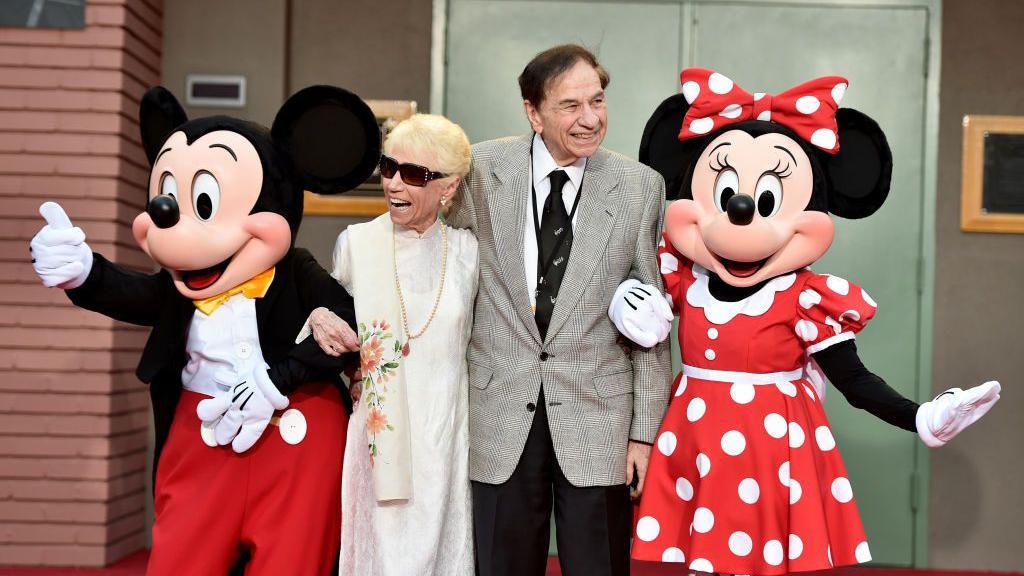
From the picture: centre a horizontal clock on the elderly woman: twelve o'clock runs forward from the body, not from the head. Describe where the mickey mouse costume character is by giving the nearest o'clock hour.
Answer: The mickey mouse costume character is roughly at 3 o'clock from the elderly woman.

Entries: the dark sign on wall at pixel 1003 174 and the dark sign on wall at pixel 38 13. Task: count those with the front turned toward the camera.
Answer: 2

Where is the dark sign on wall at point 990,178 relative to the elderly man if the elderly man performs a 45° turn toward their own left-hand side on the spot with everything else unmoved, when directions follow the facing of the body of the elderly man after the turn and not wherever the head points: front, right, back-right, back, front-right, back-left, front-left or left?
left

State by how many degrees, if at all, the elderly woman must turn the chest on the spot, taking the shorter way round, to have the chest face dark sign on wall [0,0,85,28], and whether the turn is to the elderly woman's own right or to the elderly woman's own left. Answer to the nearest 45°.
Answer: approximately 135° to the elderly woman's own right

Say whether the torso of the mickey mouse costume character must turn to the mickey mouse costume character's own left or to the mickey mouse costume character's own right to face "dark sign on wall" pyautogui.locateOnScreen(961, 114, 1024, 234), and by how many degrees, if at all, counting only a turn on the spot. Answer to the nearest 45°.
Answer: approximately 135° to the mickey mouse costume character's own left

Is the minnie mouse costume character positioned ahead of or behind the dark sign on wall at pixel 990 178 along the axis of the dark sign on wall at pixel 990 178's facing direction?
ahead

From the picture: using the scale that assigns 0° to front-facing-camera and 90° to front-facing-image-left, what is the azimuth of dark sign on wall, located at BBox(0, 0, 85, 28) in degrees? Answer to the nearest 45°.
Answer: approximately 0°

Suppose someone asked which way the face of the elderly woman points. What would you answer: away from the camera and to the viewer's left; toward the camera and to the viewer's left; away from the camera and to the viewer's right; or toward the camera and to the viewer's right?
toward the camera and to the viewer's left

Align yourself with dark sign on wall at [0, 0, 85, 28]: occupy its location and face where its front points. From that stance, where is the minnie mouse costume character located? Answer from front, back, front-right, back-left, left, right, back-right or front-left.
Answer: front-left

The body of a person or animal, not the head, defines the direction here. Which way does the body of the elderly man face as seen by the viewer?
toward the camera

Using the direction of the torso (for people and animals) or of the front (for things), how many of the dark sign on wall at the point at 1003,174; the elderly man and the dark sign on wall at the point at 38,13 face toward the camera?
3

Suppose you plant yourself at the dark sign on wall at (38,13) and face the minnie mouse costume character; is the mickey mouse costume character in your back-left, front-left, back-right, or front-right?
front-right

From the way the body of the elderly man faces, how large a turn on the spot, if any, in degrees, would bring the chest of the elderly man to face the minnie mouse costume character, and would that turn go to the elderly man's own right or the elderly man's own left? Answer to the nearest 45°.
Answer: approximately 90° to the elderly man's own left

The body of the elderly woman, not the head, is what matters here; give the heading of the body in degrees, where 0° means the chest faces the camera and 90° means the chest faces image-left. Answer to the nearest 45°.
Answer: approximately 0°
